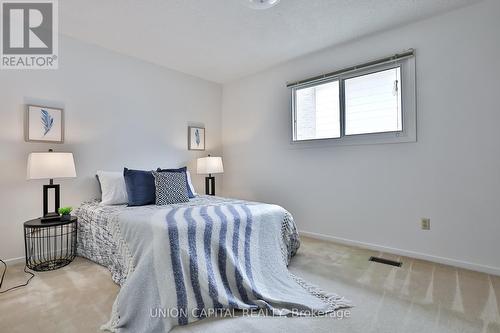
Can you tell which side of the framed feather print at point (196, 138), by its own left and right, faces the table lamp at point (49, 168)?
right

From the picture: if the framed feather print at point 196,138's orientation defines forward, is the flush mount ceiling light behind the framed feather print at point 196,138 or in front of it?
in front

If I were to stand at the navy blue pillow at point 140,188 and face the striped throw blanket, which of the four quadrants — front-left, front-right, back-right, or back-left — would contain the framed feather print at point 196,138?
back-left

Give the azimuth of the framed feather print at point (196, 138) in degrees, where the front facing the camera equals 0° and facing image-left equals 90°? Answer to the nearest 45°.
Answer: approximately 315°

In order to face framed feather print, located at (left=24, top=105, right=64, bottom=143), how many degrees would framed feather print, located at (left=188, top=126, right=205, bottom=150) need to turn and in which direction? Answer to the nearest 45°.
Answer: approximately 90° to its right

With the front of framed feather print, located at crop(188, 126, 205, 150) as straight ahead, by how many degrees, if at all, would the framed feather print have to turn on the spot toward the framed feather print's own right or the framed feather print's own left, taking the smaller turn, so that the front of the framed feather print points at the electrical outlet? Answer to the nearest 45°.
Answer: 0° — it already faces it

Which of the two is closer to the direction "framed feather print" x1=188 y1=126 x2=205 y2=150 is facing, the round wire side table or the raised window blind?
the raised window blind

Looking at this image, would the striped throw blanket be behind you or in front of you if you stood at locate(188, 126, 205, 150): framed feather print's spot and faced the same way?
in front

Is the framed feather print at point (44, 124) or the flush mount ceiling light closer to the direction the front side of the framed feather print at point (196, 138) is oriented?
the flush mount ceiling light

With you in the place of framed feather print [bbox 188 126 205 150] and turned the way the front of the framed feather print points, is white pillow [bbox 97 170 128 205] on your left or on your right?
on your right

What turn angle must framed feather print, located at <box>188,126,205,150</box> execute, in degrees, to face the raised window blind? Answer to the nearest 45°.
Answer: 0° — it already faces it
